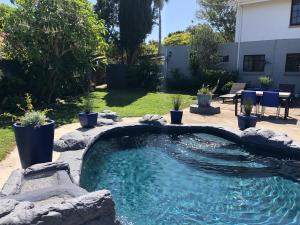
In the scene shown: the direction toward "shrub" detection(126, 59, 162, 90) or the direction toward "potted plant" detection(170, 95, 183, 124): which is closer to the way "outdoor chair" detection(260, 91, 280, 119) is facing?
the shrub

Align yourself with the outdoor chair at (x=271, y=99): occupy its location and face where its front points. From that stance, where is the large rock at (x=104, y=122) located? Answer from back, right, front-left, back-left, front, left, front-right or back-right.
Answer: back-left

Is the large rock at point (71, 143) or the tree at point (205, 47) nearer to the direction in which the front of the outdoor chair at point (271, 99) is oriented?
the tree

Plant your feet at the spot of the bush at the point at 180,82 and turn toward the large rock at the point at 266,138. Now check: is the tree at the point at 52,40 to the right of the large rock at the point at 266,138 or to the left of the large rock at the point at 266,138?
right

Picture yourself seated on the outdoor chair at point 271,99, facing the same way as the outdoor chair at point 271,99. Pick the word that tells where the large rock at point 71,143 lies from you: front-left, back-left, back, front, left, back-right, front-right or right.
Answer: back-left

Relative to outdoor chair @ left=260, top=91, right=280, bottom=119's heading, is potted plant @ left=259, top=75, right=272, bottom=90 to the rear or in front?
in front

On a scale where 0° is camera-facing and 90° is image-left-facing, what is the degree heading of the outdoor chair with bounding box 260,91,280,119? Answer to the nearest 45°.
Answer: approximately 180°

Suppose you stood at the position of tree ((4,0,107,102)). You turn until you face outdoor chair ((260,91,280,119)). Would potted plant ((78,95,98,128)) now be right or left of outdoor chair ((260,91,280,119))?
right

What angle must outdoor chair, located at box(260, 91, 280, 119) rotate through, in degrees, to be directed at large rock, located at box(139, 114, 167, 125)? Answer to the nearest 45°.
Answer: approximately 135° to its left

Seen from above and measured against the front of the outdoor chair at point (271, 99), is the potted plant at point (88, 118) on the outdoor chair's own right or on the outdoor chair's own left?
on the outdoor chair's own left

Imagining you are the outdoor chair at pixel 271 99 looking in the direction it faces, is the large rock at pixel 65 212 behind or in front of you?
behind

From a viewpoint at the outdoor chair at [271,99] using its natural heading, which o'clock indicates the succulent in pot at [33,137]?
The succulent in pot is roughly at 7 o'clock from the outdoor chair.

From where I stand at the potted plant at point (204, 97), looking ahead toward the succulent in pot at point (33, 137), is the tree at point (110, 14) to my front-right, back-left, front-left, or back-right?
back-right
